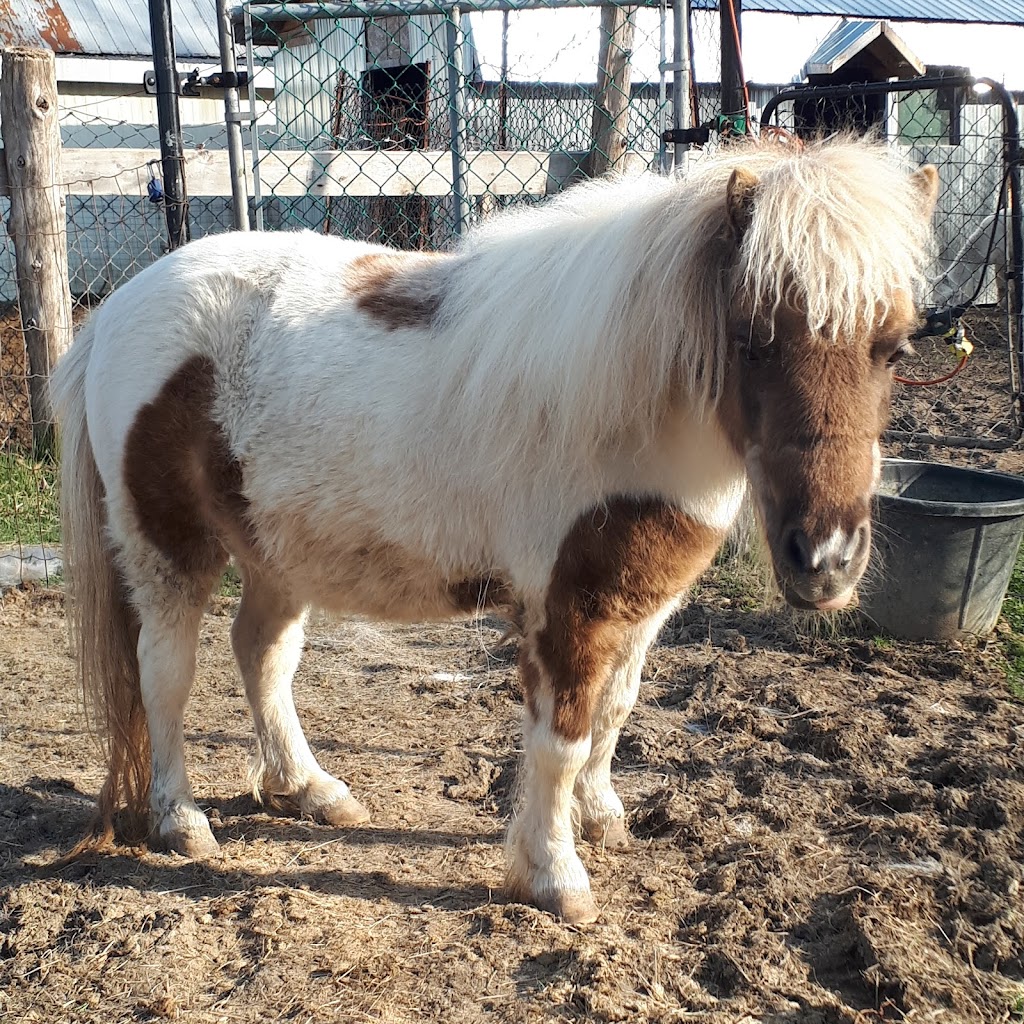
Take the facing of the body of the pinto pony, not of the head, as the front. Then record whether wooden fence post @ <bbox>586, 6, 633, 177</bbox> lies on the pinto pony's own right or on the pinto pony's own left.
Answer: on the pinto pony's own left

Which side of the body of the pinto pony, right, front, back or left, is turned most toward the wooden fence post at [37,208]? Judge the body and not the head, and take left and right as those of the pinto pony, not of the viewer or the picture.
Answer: back

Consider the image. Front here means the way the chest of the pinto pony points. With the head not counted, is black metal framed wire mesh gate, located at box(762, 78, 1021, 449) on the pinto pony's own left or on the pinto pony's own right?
on the pinto pony's own left

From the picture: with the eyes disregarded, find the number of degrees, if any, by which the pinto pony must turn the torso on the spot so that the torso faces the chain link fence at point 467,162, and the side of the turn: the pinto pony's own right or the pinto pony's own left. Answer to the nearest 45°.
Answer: approximately 135° to the pinto pony's own left

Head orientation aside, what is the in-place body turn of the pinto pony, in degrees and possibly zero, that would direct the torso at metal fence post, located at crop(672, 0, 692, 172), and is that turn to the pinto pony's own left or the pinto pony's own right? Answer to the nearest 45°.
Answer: approximately 135° to the pinto pony's own left

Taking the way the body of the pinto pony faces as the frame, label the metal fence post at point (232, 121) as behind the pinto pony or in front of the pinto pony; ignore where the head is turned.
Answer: behind

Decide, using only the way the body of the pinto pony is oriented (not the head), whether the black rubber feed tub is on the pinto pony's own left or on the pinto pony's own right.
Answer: on the pinto pony's own left

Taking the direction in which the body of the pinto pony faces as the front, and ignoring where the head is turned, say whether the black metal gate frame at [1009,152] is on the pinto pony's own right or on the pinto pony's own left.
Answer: on the pinto pony's own left

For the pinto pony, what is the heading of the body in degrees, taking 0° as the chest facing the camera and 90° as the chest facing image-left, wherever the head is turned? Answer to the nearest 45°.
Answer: approximately 315°
